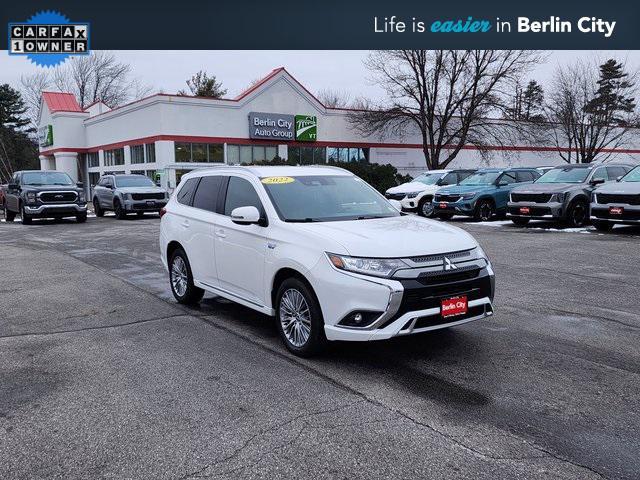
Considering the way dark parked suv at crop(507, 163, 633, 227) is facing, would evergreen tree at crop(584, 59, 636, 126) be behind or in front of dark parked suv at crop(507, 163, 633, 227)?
behind

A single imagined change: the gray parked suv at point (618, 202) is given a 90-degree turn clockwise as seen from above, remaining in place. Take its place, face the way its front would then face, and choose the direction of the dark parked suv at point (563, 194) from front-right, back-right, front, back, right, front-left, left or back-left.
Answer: front

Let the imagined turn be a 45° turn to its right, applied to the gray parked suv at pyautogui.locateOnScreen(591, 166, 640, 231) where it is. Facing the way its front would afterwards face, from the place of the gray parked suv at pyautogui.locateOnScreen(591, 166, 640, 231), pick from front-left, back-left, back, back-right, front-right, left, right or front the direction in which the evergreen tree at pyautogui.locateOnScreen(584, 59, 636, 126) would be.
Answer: right

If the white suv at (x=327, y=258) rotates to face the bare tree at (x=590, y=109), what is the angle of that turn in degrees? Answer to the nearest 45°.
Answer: approximately 90° to its left

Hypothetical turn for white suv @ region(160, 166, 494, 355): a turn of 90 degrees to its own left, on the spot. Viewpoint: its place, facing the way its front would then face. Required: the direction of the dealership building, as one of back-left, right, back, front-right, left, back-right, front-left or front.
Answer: front-left

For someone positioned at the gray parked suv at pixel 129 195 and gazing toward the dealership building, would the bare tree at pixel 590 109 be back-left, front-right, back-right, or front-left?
front-right

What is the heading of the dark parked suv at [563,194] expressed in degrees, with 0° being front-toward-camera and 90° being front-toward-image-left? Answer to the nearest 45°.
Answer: approximately 45°

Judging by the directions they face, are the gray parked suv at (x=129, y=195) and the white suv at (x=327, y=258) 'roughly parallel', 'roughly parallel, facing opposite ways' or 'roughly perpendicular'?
roughly parallel

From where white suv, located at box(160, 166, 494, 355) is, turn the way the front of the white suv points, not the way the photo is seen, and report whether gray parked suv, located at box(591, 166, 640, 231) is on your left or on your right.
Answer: on your left

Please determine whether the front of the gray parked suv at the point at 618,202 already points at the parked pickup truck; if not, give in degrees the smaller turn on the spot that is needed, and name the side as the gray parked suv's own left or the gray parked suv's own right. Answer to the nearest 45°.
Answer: approximately 45° to the gray parked suv's own right

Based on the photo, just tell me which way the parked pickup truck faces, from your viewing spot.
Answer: facing the viewer and to the right of the viewer

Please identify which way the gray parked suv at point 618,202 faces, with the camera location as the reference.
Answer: facing the viewer and to the left of the viewer

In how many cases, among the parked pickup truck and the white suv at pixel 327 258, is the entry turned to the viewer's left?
0
